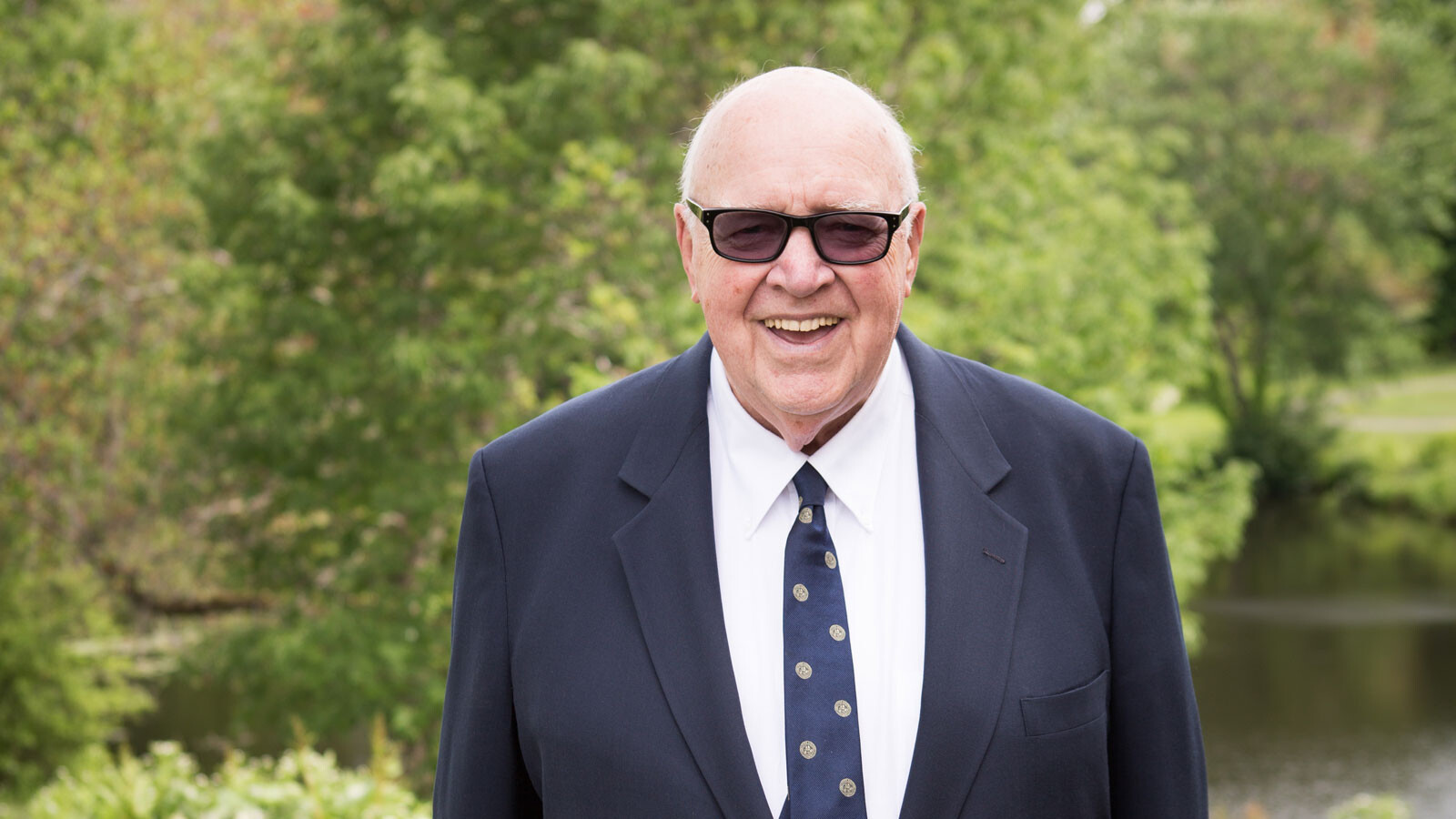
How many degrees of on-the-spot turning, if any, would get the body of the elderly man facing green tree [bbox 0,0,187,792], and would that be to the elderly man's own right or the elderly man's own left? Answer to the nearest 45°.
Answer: approximately 135° to the elderly man's own right

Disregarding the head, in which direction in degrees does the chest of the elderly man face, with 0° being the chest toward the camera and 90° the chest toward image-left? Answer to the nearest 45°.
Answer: approximately 0°

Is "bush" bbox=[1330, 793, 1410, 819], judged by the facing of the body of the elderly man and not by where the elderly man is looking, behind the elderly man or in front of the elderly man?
behind

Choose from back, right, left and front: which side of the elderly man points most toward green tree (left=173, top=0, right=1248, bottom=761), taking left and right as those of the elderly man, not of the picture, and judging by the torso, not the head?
back

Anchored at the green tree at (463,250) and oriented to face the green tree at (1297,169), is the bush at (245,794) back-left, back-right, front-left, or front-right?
back-right
